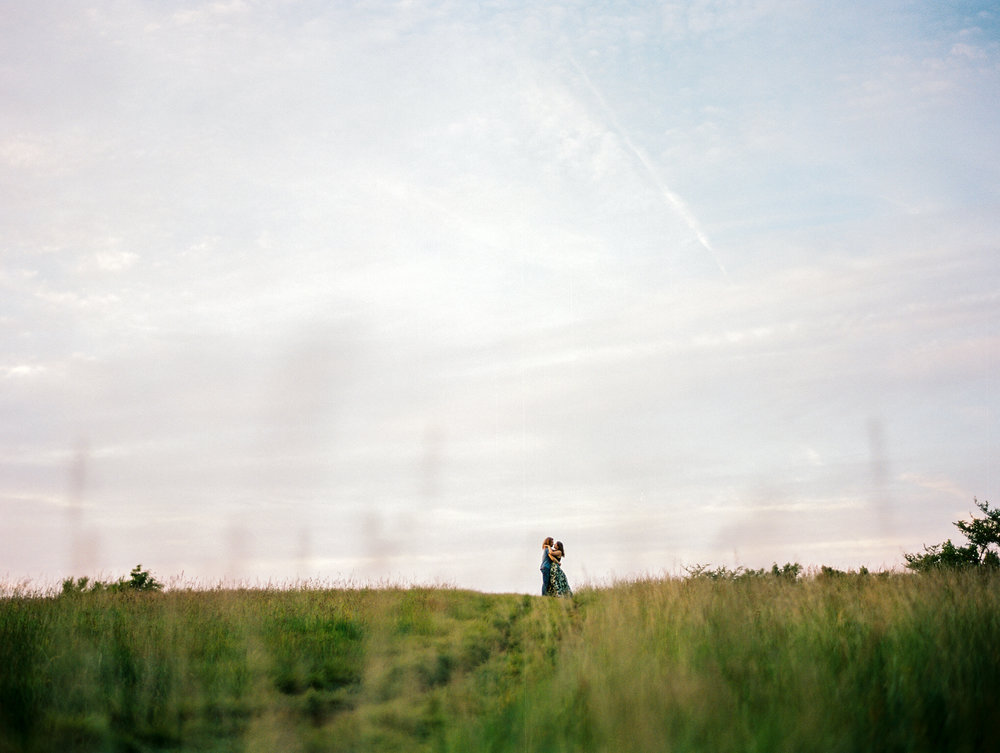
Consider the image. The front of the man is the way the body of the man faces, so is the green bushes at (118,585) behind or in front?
behind

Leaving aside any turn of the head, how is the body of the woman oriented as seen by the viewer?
to the viewer's left

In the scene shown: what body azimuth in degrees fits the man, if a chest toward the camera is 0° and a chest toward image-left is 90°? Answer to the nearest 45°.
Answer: approximately 270°

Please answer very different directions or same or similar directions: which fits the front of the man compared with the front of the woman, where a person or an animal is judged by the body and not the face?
very different directions
